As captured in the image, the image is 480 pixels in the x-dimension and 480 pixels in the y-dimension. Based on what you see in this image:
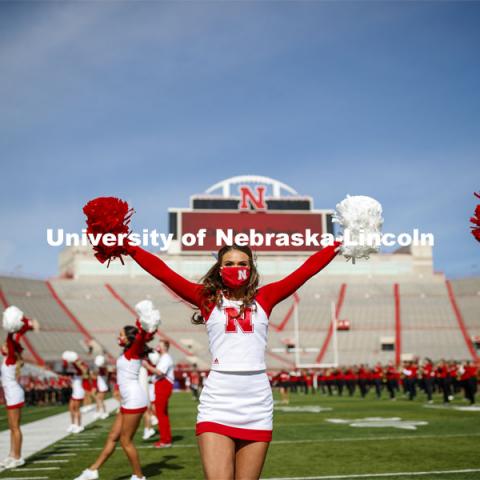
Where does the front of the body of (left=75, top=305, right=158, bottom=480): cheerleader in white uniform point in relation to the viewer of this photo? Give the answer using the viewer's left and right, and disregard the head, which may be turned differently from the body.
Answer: facing to the left of the viewer

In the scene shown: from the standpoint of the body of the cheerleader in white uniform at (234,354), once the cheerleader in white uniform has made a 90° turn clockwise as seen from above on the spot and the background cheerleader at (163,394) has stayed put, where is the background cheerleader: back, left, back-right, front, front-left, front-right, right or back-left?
right

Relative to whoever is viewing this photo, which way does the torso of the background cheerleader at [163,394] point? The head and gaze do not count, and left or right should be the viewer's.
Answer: facing to the left of the viewer

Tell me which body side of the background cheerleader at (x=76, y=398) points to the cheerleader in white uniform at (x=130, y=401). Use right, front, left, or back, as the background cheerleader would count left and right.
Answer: left

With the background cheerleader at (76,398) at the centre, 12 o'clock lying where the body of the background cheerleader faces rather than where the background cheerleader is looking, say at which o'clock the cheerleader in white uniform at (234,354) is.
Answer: The cheerleader in white uniform is roughly at 9 o'clock from the background cheerleader.
